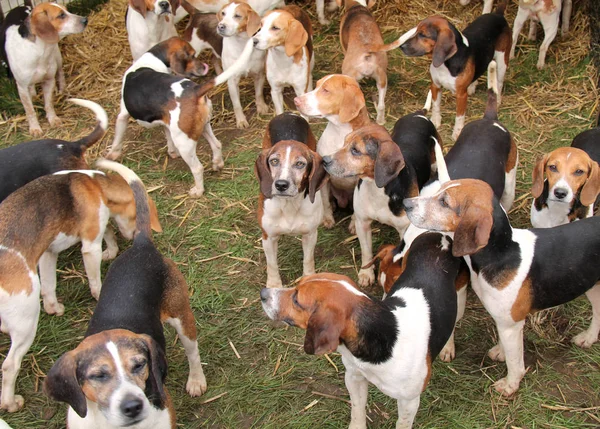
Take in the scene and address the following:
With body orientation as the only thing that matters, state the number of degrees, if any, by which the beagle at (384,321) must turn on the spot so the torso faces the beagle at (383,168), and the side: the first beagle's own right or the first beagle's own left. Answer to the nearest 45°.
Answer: approximately 135° to the first beagle's own right

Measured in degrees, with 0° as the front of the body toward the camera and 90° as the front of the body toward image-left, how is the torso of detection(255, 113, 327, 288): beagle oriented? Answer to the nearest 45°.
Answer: approximately 0°

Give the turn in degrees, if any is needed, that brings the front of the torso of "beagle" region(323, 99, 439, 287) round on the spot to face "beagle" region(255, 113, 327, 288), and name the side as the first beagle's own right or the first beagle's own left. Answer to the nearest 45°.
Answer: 0° — it already faces it

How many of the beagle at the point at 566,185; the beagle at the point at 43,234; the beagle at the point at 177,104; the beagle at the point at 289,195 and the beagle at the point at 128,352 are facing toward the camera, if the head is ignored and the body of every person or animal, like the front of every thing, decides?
3

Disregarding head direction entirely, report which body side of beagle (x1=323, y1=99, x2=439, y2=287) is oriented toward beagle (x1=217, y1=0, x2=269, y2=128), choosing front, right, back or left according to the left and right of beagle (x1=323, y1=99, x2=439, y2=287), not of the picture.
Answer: right

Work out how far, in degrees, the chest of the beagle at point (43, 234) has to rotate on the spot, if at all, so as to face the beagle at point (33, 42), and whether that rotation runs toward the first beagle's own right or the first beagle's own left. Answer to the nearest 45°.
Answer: approximately 45° to the first beagle's own left

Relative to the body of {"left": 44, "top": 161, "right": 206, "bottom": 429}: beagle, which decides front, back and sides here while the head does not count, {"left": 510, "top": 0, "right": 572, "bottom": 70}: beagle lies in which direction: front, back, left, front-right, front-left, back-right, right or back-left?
back-left

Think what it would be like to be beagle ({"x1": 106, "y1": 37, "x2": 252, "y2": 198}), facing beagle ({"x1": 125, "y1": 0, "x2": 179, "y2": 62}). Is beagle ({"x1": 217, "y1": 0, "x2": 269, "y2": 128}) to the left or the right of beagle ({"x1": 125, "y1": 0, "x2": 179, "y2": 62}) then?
right

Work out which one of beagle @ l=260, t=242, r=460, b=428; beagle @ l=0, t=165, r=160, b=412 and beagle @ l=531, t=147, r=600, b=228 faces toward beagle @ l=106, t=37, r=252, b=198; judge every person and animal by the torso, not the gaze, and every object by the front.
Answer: beagle @ l=0, t=165, r=160, b=412

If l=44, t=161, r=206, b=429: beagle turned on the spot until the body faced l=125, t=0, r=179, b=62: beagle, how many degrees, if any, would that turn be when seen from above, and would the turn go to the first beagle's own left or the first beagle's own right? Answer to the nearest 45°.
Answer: approximately 180°
